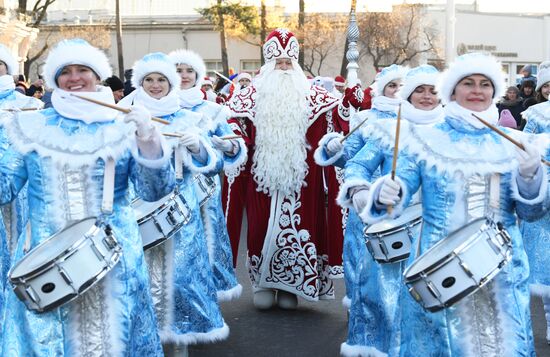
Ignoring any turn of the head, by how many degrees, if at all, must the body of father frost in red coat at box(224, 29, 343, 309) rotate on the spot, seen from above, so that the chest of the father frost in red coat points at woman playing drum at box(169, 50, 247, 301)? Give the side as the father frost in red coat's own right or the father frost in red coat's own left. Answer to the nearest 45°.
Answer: approximately 45° to the father frost in red coat's own right

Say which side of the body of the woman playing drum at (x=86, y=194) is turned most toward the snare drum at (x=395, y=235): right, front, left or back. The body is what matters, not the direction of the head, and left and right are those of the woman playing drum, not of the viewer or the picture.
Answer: left

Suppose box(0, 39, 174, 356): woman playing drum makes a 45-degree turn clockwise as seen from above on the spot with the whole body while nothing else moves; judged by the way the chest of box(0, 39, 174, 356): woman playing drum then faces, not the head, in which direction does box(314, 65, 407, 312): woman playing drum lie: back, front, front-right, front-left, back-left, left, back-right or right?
back

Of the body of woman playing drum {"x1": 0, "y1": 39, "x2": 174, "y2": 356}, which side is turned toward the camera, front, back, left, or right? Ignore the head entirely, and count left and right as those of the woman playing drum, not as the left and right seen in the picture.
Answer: front

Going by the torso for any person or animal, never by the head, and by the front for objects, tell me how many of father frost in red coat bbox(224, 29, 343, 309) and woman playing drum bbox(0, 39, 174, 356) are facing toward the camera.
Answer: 2

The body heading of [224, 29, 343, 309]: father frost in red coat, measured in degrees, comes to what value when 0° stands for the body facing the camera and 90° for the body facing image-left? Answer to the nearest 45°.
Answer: approximately 0°

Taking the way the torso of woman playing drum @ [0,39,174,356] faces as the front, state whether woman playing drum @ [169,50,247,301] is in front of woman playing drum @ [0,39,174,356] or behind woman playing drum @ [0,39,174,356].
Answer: behind

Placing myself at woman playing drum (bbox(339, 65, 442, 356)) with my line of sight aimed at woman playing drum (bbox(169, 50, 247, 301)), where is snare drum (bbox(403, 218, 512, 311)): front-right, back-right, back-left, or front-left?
back-left
